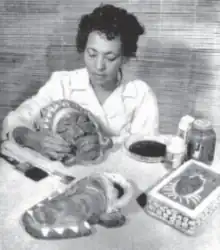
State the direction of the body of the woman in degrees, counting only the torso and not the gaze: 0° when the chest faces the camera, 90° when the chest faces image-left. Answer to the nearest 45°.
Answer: approximately 0°

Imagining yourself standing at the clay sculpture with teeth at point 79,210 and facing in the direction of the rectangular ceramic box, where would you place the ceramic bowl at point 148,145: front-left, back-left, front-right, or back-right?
front-left
